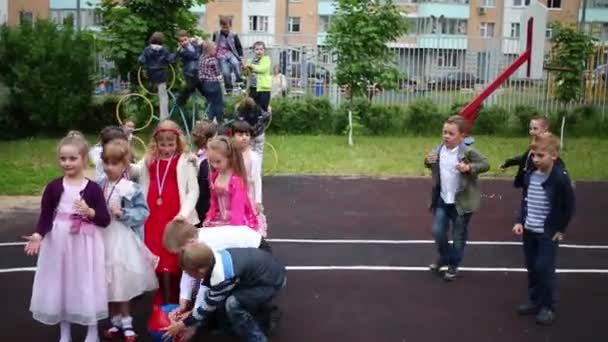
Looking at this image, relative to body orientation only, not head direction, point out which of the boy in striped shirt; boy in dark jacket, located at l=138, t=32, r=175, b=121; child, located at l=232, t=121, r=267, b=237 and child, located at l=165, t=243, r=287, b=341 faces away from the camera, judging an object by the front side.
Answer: the boy in dark jacket

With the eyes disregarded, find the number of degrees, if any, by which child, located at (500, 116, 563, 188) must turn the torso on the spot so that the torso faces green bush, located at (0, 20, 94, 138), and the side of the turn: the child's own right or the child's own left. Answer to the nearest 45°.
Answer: approximately 90° to the child's own right

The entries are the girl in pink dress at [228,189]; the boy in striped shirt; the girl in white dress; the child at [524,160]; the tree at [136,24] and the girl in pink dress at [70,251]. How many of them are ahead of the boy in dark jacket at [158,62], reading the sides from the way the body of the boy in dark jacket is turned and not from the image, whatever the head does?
1

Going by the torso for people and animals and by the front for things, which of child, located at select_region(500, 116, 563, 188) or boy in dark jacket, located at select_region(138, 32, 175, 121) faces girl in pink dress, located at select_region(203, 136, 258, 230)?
the child

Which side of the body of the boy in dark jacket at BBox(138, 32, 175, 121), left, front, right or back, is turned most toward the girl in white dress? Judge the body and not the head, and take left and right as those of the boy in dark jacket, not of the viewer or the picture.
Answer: back

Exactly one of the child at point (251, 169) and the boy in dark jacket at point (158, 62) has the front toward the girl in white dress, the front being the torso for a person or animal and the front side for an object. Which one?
the child

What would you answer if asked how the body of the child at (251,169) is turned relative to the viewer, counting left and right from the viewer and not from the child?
facing the viewer and to the left of the viewer

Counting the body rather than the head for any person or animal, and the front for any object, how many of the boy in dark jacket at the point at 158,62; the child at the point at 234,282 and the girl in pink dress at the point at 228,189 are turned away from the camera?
1

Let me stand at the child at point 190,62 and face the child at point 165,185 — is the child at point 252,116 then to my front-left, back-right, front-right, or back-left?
front-left

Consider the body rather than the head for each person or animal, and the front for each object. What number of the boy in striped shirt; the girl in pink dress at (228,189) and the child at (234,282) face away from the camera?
0

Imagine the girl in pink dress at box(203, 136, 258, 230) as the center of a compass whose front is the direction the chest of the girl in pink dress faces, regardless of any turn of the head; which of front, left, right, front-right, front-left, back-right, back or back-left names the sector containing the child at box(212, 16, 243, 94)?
back-right

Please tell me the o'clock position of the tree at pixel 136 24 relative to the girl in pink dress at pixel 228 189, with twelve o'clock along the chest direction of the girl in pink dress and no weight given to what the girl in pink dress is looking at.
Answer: The tree is roughly at 4 o'clock from the girl in pink dress.

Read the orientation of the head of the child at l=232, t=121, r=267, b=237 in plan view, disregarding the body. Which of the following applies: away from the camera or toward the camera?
toward the camera

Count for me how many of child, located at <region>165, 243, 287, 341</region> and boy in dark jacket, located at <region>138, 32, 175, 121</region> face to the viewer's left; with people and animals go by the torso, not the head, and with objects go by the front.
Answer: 1

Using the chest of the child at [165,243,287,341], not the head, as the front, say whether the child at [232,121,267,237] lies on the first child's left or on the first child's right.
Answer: on the first child's right

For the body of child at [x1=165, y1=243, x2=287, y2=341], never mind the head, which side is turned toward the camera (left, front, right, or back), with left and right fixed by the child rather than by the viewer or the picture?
left

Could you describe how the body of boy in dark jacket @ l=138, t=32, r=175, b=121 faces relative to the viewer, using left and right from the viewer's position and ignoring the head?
facing away from the viewer
